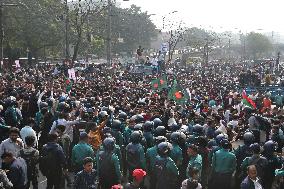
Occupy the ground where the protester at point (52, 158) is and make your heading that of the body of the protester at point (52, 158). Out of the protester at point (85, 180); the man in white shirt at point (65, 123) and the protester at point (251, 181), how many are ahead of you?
1

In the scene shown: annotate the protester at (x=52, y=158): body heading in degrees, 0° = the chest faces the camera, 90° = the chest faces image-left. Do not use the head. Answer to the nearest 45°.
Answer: approximately 180°

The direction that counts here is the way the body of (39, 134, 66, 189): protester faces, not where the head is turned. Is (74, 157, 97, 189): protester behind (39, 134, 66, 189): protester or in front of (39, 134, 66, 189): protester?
behind

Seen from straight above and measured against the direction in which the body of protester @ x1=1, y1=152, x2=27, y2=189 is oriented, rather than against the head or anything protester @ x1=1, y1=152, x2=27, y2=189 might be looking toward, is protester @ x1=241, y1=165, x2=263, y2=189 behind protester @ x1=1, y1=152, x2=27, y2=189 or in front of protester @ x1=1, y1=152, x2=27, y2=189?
behind

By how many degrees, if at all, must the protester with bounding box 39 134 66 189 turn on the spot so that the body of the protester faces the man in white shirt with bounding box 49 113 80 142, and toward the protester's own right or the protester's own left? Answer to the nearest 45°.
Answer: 0° — they already face them

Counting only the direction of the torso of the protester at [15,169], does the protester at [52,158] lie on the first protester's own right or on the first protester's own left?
on the first protester's own right

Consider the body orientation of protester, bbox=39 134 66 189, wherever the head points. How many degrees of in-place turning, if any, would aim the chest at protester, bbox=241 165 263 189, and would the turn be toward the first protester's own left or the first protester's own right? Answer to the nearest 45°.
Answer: approximately 135° to the first protester's own right

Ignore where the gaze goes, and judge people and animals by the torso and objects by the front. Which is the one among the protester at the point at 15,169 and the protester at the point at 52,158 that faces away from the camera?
the protester at the point at 52,158

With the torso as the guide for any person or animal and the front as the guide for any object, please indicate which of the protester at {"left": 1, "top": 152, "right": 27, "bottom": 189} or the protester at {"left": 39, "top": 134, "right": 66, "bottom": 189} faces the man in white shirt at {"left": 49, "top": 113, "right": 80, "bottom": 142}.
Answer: the protester at {"left": 39, "top": 134, "right": 66, "bottom": 189}
